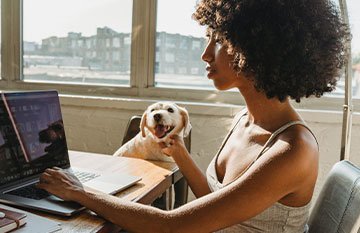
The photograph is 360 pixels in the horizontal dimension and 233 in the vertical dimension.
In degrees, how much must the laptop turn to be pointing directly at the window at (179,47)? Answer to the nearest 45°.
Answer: approximately 90° to its left

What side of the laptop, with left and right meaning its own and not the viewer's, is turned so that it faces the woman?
front

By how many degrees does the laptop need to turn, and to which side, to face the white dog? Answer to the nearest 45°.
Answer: approximately 90° to its left

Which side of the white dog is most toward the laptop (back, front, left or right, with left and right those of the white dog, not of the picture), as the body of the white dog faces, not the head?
right

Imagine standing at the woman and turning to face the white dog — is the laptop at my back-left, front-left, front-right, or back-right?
front-left

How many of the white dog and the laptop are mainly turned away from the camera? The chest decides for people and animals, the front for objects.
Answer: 0

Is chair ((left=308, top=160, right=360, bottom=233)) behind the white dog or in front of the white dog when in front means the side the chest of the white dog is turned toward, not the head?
in front

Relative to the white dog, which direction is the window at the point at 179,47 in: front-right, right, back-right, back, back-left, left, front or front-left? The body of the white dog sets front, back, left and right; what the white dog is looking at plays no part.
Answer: back-left

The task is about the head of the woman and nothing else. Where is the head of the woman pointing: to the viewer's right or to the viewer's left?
to the viewer's left

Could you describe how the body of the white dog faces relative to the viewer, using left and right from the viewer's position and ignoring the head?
facing the viewer and to the right of the viewer
